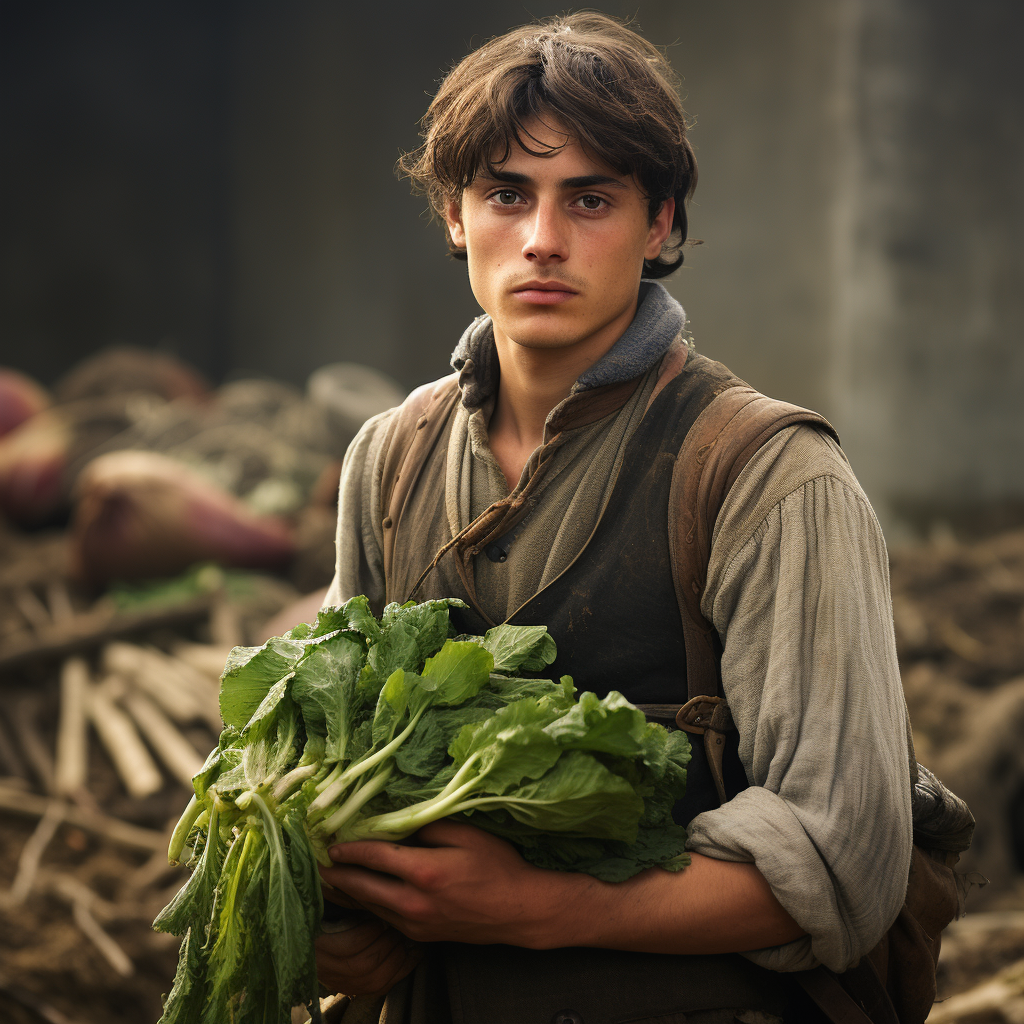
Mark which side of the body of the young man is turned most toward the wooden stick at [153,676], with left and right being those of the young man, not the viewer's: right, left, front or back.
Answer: right

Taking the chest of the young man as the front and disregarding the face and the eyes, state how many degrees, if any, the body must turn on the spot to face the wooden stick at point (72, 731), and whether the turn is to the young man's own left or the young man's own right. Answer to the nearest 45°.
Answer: approximately 90° to the young man's own right

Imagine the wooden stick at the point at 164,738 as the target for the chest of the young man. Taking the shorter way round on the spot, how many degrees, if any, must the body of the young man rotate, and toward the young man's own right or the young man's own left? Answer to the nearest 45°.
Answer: approximately 90° to the young man's own right

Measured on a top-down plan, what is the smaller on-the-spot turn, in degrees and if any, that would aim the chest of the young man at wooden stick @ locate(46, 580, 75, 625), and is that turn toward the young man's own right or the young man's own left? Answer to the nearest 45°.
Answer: approximately 90° to the young man's own right

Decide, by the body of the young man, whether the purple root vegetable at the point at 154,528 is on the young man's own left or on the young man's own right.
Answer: on the young man's own right

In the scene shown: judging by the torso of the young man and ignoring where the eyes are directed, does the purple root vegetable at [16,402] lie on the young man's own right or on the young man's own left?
on the young man's own right

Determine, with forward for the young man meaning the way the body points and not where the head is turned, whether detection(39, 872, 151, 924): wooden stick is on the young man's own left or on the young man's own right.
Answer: on the young man's own right

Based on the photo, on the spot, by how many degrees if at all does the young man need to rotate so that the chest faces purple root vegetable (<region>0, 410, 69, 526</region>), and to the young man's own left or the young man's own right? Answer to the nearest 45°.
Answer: approximately 90° to the young man's own right

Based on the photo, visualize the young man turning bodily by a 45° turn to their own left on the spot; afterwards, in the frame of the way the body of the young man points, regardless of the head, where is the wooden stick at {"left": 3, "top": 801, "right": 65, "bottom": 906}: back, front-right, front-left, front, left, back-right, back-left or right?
back-right

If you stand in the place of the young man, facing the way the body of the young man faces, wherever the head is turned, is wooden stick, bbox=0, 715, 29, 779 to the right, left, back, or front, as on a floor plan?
right

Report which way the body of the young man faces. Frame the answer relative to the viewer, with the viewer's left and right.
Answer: facing the viewer and to the left of the viewer

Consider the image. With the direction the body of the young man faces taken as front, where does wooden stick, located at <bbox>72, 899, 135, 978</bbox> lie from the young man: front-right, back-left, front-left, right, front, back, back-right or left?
right
